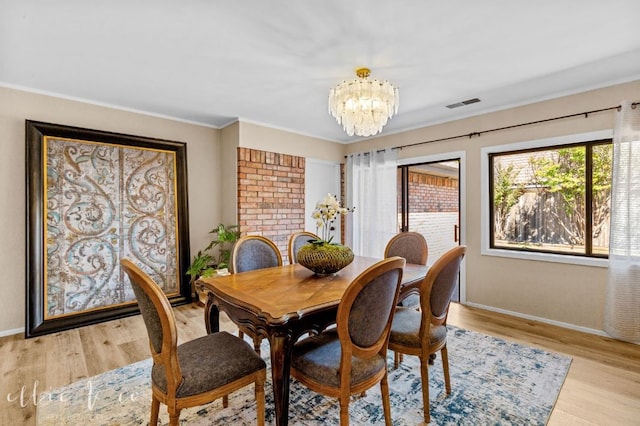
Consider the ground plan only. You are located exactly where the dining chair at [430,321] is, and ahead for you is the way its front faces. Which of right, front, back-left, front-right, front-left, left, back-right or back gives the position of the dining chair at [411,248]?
front-right

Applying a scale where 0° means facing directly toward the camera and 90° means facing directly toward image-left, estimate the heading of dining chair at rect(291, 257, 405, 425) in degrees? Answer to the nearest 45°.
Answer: approximately 135°

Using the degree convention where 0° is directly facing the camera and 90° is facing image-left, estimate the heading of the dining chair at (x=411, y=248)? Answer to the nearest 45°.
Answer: approximately 45°

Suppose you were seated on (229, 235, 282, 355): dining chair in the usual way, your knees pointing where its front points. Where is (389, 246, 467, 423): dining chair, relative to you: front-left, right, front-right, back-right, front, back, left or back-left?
front

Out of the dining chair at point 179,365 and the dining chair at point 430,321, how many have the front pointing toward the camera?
0

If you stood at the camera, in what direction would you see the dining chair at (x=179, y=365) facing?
facing away from the viewer and to the right of the viewer

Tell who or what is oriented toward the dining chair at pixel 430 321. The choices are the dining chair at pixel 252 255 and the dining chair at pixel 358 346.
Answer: the dining chair at pixel 252 255

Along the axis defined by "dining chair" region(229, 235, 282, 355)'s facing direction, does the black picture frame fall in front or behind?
behind

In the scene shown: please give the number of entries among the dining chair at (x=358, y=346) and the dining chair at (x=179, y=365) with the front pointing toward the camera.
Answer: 0

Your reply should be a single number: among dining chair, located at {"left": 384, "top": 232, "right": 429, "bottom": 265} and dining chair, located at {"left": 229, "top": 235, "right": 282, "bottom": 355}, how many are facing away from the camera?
0

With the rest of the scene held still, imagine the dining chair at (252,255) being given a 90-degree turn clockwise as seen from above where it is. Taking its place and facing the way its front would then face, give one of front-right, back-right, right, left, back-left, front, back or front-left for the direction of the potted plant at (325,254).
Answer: left

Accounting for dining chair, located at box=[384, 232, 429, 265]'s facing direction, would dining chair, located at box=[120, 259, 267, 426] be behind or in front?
in front

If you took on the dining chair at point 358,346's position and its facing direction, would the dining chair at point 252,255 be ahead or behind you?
ahead

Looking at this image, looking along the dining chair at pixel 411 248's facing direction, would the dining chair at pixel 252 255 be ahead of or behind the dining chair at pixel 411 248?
ahead

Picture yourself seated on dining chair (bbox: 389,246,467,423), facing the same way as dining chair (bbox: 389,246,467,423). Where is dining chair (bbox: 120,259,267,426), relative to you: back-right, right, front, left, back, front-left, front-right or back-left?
left

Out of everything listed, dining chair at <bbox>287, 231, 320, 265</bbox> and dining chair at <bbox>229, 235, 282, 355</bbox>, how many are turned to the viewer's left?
0

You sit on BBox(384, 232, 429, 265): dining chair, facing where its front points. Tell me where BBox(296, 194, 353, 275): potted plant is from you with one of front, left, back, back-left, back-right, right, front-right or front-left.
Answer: front

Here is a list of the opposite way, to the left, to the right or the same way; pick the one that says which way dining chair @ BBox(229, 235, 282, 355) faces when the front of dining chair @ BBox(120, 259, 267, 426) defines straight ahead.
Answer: to the right
